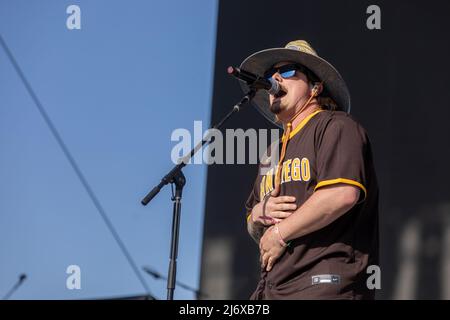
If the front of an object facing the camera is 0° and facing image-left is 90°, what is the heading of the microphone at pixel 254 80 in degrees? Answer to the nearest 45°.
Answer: approximately 270°

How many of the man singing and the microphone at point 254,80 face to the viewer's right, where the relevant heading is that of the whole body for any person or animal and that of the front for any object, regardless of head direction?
1
